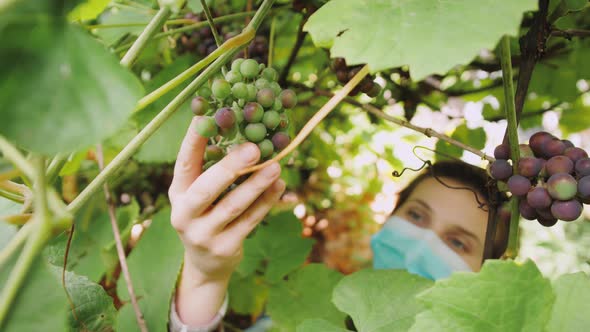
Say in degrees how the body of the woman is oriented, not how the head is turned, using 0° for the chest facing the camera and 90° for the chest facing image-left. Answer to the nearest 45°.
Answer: approximately 0°
